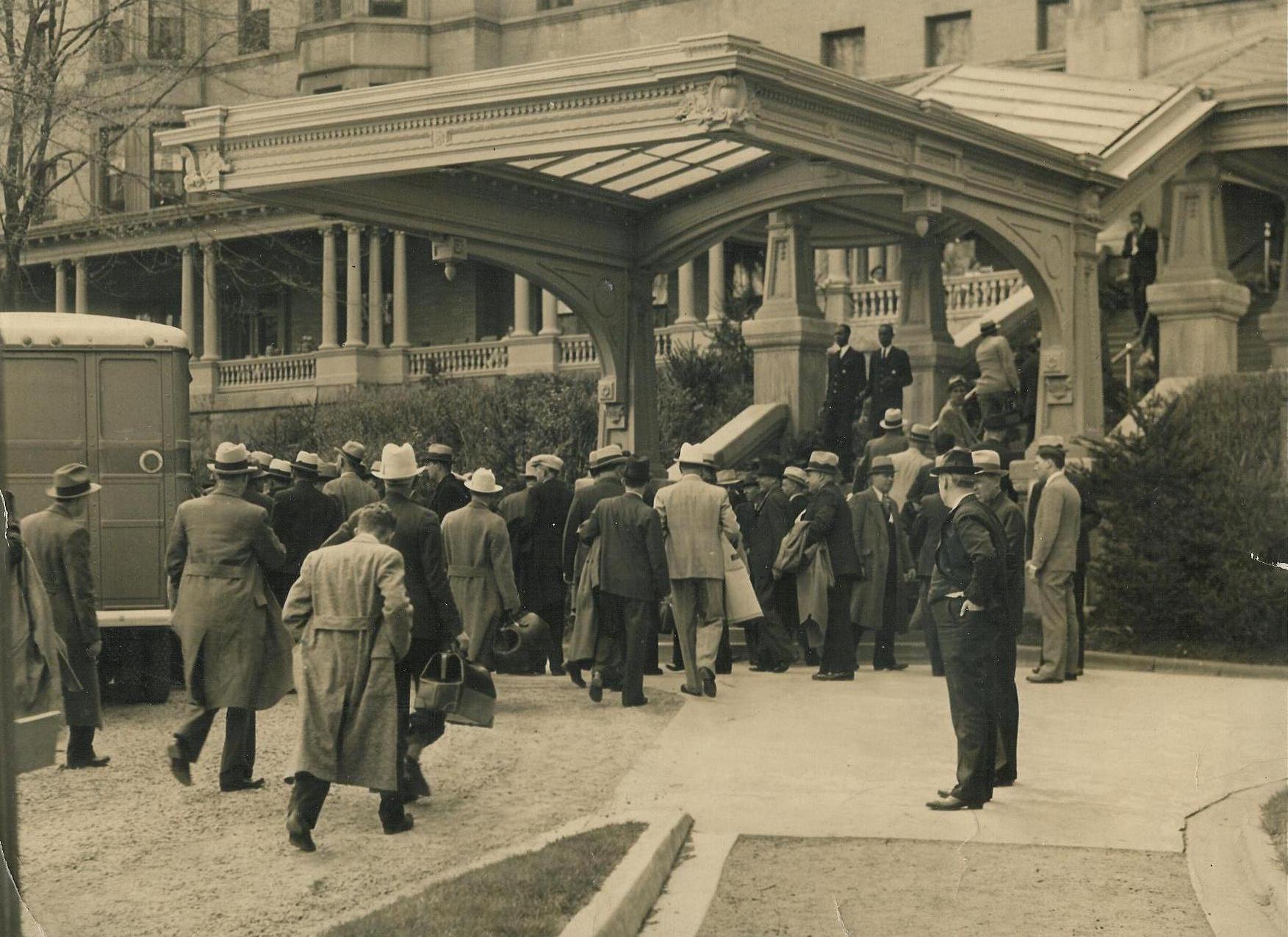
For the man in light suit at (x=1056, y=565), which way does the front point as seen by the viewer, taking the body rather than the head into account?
to the viewer's left

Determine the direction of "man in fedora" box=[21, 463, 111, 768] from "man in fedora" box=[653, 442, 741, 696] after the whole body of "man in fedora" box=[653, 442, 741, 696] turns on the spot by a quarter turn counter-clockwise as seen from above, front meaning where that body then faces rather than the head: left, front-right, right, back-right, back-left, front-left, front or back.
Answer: front-left

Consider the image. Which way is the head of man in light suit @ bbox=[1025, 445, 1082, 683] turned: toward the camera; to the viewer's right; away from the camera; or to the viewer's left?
to the viewer's left

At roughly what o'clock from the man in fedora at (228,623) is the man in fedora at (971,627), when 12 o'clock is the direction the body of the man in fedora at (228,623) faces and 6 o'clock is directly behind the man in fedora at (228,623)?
the man in fedora at (971,627) is roughly at 2 o'clock from the man in fedora at (228,623).

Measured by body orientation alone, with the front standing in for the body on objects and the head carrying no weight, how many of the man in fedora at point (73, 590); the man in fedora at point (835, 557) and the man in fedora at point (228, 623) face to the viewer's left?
1

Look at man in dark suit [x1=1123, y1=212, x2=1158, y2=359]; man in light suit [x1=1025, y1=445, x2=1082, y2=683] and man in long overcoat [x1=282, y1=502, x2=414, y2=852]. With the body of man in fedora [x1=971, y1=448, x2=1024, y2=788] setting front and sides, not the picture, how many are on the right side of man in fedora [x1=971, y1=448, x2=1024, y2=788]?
2

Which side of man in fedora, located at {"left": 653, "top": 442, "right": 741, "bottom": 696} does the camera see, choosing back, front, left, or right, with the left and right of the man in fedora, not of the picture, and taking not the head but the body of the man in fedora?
back

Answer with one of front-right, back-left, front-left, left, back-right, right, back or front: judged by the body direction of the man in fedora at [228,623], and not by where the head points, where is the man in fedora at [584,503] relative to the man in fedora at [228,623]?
front

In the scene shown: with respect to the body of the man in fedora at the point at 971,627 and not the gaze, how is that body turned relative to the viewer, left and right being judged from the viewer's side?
facing to the left of the viewer

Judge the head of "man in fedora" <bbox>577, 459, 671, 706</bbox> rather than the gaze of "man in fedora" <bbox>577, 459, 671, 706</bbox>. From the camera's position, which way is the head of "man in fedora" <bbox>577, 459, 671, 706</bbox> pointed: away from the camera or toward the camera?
away from the camera

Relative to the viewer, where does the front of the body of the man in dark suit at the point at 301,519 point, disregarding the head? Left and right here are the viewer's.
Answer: facing away from the viewer

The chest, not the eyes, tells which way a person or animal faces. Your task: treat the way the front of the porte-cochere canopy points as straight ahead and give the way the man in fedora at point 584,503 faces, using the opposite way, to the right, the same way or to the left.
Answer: the opposite way

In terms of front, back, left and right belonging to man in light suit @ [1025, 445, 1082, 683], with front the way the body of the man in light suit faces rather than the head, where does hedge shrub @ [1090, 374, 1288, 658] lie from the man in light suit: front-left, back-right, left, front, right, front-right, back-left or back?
back-right
